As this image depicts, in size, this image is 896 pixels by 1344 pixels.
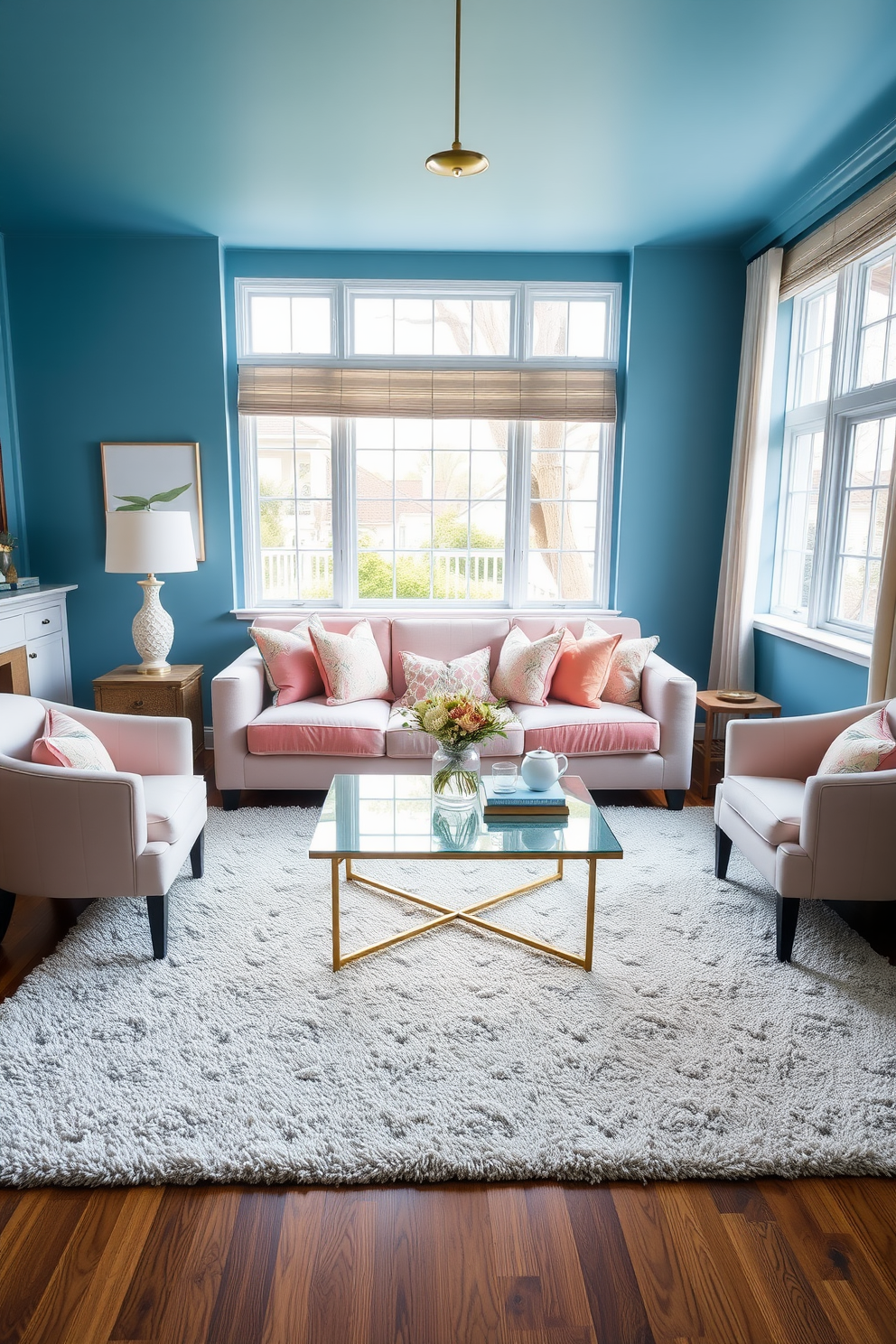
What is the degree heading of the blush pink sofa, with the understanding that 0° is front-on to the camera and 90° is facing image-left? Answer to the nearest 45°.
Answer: approximately 0°

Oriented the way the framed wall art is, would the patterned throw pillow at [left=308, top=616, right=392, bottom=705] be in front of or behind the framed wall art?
in front

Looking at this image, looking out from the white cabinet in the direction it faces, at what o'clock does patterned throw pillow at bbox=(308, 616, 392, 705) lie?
The patterned throw pillow is roughly at 12 o'clock from the white cabinet.

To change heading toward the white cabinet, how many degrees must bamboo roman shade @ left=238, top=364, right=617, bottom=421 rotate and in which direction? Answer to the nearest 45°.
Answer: approximately 90° to its right

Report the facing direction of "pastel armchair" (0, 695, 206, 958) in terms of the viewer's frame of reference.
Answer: facing to the right of the viewer

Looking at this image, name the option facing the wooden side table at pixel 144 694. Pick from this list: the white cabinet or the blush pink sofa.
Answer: the white cabinet

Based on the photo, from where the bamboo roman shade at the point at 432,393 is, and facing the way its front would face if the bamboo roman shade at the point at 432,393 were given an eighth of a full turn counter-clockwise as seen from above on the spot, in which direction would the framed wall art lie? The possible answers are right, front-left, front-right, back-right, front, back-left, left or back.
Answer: back-right

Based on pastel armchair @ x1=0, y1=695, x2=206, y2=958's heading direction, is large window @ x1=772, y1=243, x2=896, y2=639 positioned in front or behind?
in front

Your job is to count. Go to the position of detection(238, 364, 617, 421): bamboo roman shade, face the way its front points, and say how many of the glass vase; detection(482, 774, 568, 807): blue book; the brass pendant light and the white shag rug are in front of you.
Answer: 4

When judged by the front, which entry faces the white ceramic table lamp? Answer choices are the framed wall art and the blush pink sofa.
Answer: the framed wall art

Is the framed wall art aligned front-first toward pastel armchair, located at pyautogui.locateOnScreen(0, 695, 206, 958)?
yes

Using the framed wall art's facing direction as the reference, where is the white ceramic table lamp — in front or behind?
in front

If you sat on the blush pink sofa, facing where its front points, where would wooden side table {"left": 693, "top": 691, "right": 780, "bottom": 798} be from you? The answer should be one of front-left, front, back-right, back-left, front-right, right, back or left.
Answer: left

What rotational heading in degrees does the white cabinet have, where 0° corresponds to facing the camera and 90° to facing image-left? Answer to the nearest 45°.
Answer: approximately 315°

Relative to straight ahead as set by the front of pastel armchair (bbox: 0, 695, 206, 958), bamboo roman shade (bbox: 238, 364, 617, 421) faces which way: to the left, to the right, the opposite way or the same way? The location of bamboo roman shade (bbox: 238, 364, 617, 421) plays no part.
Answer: to the right
